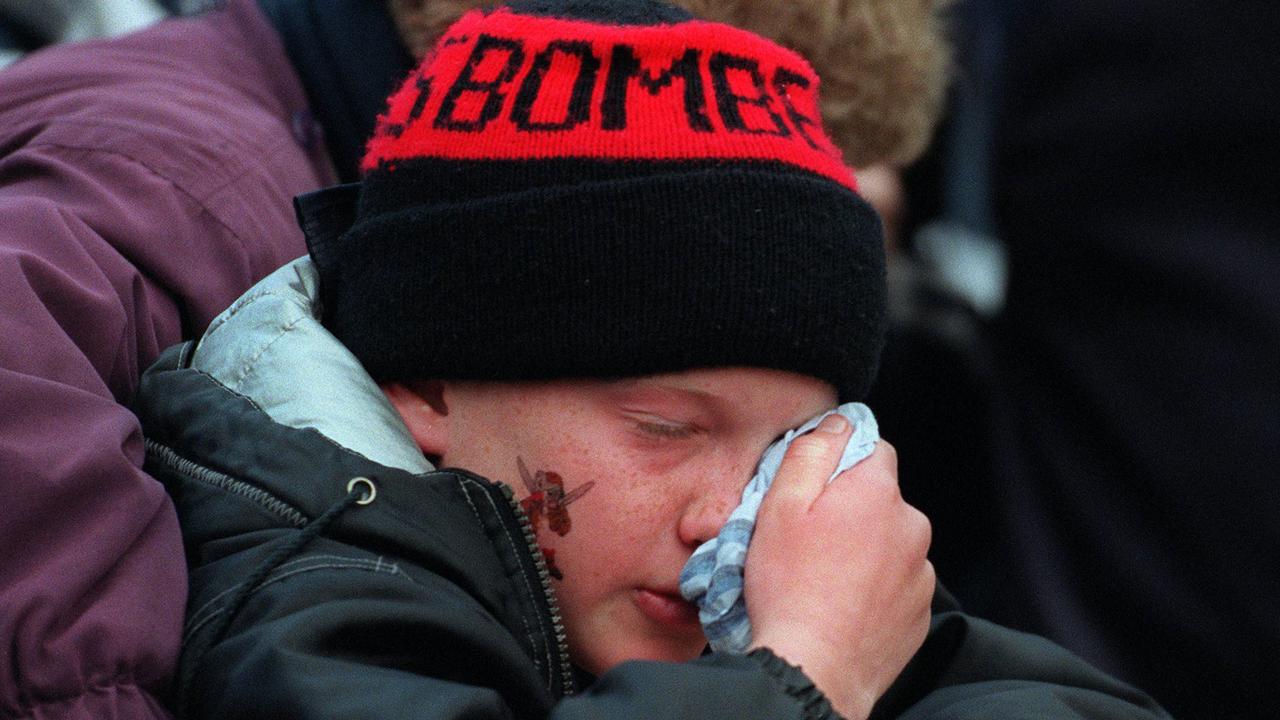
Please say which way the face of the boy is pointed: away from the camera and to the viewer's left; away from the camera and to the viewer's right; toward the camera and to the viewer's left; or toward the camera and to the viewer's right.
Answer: toward the camera and to the viewer's right

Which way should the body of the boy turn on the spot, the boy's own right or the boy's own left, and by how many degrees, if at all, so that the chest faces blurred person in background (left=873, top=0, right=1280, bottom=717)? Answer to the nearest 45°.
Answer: approximately 90° to the boy's own left

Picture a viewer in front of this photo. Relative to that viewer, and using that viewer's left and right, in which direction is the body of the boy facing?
facing the viewer and to the right of the viewer
